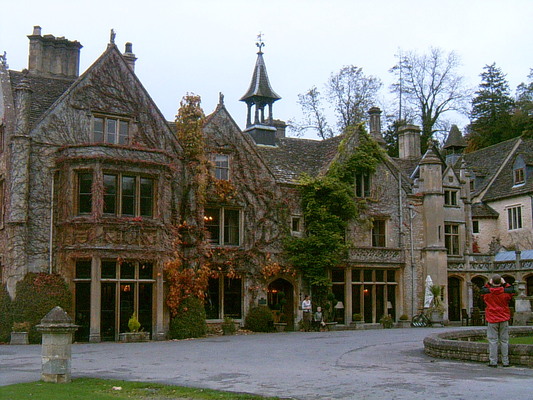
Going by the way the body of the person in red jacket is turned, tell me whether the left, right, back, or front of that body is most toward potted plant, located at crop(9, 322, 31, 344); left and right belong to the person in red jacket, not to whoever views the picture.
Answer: left

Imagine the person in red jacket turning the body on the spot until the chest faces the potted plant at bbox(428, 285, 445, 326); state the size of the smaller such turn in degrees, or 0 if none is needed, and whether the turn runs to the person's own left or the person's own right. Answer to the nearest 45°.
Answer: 0° — they already face it

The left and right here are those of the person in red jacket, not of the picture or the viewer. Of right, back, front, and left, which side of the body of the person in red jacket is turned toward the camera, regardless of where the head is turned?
back

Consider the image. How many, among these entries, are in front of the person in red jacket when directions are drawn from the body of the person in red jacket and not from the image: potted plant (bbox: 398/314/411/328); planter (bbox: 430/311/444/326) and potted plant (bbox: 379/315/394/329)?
3
